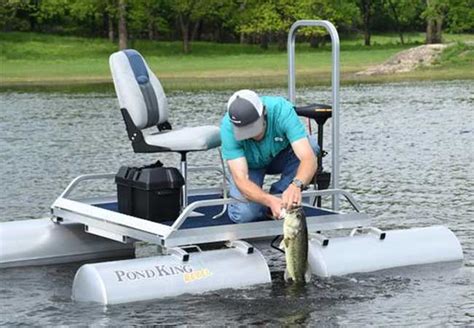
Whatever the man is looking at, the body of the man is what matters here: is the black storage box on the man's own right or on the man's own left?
on the man's own right

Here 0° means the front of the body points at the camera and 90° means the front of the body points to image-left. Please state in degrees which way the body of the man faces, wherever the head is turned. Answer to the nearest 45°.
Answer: approximately 0°

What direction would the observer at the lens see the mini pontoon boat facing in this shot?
facing away from the viewer and to the right of the viewer
